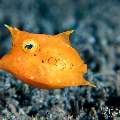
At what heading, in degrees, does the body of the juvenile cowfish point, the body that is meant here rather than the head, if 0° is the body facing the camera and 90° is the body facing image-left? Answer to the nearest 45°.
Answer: approximately 90°
